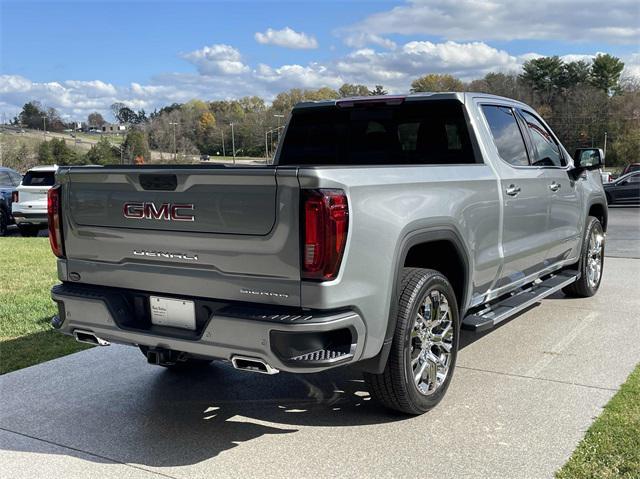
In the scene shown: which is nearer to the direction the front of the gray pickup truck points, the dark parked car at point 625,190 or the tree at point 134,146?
the dark parked car

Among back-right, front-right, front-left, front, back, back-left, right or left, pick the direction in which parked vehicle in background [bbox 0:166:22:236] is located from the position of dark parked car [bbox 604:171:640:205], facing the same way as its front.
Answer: front-left

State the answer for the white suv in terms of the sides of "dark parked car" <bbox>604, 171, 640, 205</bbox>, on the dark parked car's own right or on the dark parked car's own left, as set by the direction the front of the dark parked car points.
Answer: on the dark parked car's own left

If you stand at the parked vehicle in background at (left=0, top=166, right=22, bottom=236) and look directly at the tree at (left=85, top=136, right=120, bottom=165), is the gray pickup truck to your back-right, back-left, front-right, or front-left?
back-right

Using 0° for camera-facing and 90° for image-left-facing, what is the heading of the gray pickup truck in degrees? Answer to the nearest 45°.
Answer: approximately 225°

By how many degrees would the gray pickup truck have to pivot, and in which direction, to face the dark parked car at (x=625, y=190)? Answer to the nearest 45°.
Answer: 0° — it already faces it

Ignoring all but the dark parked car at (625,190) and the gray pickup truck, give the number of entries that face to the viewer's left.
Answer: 1

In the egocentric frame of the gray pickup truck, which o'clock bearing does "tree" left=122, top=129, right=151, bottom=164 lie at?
The tree is roughly at 10 o'clock from the gray pickup truck.

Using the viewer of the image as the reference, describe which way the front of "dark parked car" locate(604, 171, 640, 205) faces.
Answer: facing to the left of the viewer

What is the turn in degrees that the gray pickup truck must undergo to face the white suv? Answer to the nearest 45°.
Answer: approximately 90° to its left

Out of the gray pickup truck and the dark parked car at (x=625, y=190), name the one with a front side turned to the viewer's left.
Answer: the dark parked car
